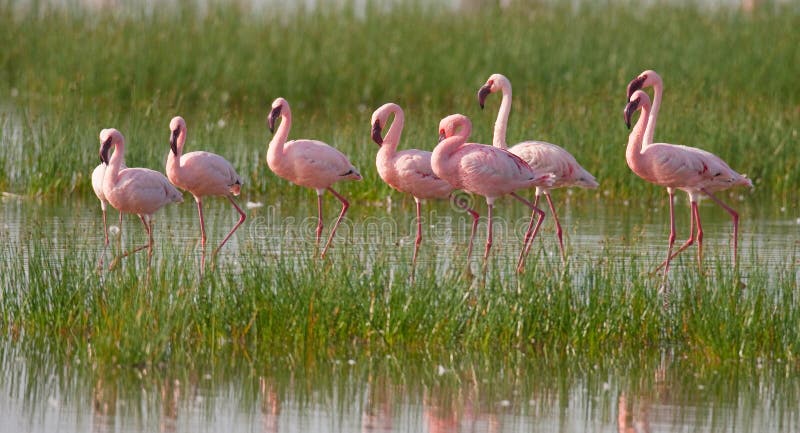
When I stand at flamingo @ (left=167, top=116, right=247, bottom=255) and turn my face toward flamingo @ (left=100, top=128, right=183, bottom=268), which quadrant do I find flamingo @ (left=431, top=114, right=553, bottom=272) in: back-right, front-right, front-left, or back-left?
back-left

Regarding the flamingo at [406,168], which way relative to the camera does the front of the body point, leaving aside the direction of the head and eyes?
to the viewer's left

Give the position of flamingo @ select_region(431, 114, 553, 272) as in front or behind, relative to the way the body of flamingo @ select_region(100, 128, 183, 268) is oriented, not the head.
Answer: behind

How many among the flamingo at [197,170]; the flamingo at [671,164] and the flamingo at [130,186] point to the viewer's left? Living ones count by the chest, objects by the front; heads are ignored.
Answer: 3

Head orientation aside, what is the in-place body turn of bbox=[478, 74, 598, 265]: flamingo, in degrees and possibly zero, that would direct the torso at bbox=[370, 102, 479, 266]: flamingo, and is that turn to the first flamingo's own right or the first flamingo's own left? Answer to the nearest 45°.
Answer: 0° — it already faces it

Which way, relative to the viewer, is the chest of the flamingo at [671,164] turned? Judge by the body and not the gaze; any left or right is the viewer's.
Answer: facing to the left of the viewer

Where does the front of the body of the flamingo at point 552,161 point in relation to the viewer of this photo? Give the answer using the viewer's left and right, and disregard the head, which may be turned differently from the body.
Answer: facing to the left of the viewer

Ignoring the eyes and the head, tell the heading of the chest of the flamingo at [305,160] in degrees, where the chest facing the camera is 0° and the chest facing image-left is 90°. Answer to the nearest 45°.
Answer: approximately 90°

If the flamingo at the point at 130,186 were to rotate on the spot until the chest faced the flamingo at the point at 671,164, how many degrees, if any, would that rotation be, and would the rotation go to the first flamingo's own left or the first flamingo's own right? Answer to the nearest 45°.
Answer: approximately 180°

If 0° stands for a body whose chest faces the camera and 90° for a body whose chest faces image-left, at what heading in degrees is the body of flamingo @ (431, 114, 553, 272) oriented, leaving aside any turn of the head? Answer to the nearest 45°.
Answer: approximately 90°

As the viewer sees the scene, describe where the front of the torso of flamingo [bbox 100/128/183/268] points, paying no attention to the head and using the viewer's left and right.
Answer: facing to the left of the viewer
